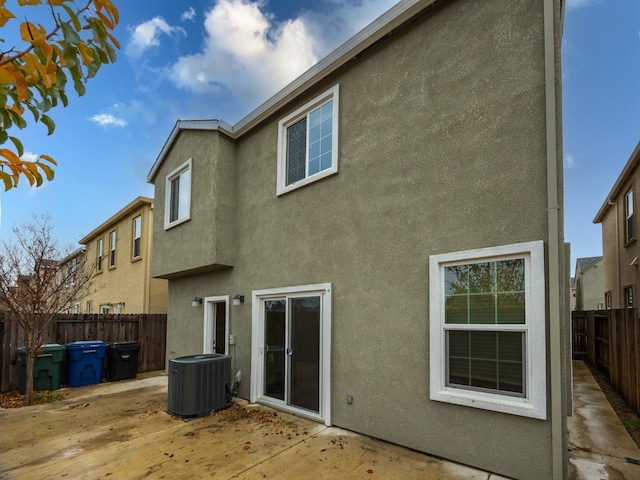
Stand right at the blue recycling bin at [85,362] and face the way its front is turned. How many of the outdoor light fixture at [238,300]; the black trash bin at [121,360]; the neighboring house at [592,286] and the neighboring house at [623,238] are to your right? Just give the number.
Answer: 0

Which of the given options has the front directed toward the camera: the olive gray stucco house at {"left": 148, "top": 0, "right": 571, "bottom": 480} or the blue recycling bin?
the blue recycling bin

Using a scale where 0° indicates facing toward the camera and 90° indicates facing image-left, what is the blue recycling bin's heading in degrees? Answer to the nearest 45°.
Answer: approximately 0°

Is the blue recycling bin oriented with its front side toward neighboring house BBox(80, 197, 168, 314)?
no

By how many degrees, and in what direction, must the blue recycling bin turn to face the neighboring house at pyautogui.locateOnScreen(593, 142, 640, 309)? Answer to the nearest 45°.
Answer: approximately 90° to its left

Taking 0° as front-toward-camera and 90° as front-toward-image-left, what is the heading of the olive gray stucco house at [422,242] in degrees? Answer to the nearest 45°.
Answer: approximately 225°

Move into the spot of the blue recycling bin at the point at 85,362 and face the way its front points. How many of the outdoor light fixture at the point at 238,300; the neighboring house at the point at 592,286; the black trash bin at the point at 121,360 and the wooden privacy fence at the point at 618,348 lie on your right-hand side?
0

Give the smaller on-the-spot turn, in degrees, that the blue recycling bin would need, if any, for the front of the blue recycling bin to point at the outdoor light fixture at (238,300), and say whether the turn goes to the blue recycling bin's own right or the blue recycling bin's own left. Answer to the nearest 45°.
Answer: approximately 45° to the blue recycling bin's own left

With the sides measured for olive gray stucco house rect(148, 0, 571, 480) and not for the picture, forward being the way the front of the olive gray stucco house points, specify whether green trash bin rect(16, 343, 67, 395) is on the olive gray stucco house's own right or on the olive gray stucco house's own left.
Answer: on the olive gray stucco house's own left

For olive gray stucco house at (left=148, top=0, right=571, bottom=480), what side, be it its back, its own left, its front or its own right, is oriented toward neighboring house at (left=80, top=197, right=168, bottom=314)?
left

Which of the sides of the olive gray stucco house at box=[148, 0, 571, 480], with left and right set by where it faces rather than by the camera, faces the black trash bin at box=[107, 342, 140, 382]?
left

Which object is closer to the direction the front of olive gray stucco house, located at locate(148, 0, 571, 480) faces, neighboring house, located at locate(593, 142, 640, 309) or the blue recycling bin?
the neighboring house

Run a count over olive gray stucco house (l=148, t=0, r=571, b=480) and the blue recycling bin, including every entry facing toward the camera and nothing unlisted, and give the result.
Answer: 1
